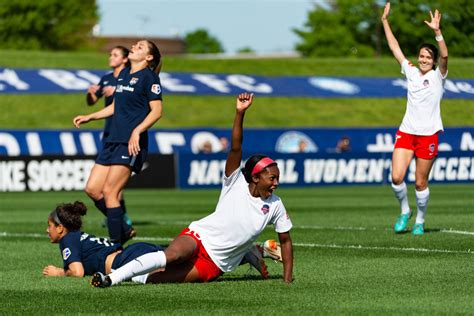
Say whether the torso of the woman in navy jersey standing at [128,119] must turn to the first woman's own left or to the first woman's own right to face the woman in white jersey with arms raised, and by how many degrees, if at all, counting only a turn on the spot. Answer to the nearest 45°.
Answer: approximately 135° to the first woman's own left

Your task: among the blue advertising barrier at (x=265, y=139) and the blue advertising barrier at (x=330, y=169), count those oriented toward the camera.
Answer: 2

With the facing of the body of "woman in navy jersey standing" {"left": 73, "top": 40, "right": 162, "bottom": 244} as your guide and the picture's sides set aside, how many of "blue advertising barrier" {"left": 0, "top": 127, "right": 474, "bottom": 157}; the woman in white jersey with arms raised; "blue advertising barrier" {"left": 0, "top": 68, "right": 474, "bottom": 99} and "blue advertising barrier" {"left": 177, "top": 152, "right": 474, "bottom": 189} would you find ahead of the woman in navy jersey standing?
0

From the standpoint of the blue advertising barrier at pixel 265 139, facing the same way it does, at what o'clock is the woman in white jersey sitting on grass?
The woman in white jersey sitting on grass is roughly at 12 o'clock from the blue advertising barrier.

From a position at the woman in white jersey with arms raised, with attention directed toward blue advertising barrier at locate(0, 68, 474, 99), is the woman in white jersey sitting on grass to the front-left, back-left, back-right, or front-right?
back-left

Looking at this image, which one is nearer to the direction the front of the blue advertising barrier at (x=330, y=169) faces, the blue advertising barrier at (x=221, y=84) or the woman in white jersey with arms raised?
the woman in white jersey with arms raised

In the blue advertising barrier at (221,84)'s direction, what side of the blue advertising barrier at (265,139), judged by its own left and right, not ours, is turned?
back

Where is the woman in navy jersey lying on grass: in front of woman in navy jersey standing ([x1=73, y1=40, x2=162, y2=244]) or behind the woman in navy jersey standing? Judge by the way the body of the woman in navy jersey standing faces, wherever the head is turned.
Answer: in front

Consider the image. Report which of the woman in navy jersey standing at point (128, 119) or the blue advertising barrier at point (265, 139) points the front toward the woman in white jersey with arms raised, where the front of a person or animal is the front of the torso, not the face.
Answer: the blue advertising barrier

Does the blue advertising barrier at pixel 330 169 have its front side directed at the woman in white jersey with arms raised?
yes

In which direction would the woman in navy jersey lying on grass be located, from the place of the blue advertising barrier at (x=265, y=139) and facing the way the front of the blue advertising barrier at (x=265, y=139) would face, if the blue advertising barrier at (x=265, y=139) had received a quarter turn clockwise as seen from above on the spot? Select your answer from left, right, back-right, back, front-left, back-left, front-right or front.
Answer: left

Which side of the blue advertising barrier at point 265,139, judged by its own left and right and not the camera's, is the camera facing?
front

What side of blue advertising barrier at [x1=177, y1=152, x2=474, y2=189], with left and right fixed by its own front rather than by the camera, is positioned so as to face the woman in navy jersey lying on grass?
front

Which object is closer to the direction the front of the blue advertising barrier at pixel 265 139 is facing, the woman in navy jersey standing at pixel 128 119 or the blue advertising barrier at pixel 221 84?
the woman in navy jersey standing

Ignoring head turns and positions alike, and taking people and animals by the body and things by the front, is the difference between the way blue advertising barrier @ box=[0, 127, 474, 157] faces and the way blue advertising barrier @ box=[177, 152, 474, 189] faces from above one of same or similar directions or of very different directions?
same or similar directions

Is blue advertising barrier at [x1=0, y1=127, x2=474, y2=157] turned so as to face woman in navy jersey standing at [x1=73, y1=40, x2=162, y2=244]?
yes

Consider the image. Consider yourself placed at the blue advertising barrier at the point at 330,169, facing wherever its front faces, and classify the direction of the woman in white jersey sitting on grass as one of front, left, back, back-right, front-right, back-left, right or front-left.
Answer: front

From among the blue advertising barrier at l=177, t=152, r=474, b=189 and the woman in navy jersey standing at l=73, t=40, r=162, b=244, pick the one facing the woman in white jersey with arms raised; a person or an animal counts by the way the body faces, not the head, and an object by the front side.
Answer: the blue advertising barrier
